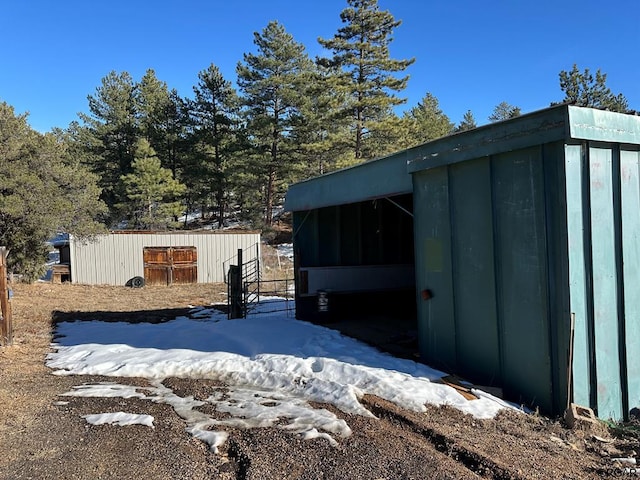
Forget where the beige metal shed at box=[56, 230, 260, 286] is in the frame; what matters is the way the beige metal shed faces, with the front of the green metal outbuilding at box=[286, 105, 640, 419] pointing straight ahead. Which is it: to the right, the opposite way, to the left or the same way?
to the left

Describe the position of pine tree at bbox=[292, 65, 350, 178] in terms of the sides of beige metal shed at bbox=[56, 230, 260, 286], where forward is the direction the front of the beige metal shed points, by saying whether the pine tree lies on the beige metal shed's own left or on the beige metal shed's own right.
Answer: on the beige metal shed's own left

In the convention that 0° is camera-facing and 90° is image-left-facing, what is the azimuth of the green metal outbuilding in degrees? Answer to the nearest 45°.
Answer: approximately 45°

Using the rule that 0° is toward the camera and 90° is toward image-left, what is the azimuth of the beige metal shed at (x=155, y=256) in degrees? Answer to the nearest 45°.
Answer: approximately 0°

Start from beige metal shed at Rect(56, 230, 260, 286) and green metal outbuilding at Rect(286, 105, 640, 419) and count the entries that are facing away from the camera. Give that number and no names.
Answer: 0

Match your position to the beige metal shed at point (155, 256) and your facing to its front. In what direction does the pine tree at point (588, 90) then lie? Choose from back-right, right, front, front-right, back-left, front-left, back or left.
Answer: left

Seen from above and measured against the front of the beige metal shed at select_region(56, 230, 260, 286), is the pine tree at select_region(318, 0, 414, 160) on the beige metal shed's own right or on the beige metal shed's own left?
on the beige metal shed's own left

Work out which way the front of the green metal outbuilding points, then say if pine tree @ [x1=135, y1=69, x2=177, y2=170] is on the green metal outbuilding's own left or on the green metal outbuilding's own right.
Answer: on the green metal outbuilding's own right
